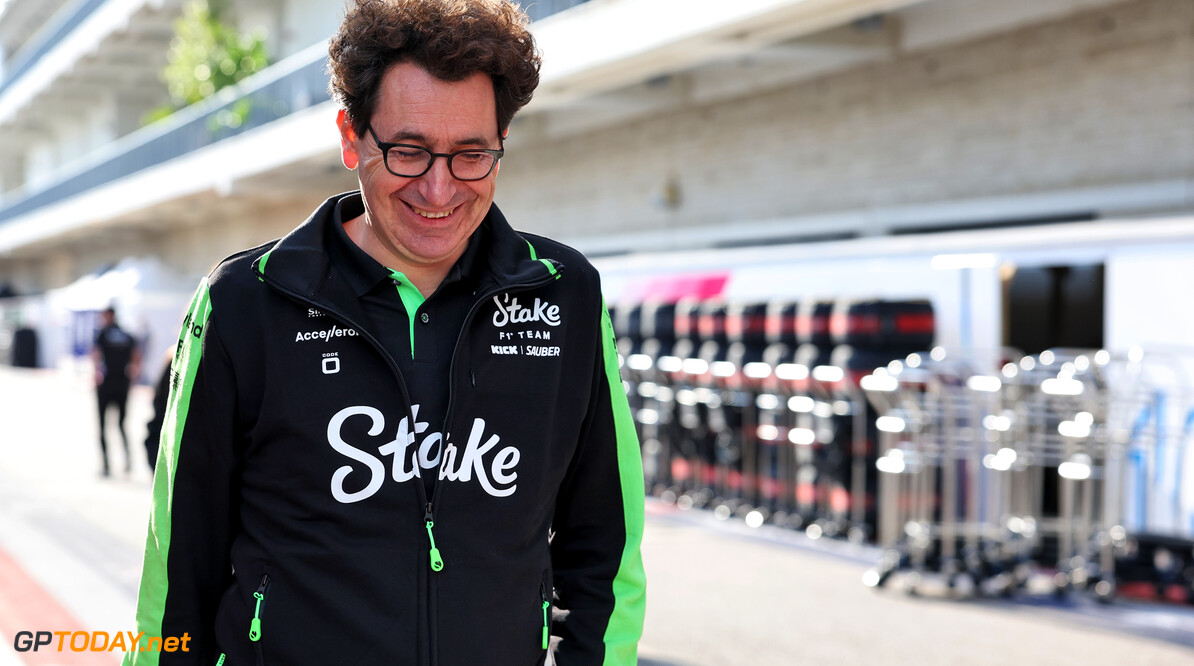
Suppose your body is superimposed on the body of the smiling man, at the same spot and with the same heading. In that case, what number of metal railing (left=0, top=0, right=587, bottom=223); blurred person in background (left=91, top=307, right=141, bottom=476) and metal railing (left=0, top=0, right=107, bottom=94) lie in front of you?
0

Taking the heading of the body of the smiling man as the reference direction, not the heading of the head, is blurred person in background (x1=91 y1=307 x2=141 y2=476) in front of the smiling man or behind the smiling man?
behind

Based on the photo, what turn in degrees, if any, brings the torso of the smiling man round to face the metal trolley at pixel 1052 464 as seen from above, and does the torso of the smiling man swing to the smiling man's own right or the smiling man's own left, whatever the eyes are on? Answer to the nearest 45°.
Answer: approximately 135° to the smiling man's own left

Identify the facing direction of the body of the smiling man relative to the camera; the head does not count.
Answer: toward the camera

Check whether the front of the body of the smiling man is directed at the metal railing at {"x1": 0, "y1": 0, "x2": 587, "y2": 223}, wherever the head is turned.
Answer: no

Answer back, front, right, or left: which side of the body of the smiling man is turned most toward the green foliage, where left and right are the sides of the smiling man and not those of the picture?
back

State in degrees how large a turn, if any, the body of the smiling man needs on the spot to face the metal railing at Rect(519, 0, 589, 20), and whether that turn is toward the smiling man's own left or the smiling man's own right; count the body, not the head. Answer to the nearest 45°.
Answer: approximately 180°

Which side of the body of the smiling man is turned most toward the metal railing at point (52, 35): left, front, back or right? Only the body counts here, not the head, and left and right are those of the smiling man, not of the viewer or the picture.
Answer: back

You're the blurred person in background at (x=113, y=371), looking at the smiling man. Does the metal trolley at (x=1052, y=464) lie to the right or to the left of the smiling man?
left

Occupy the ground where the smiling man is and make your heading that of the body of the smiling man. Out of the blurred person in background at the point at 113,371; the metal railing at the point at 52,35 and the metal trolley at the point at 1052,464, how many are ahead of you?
0
